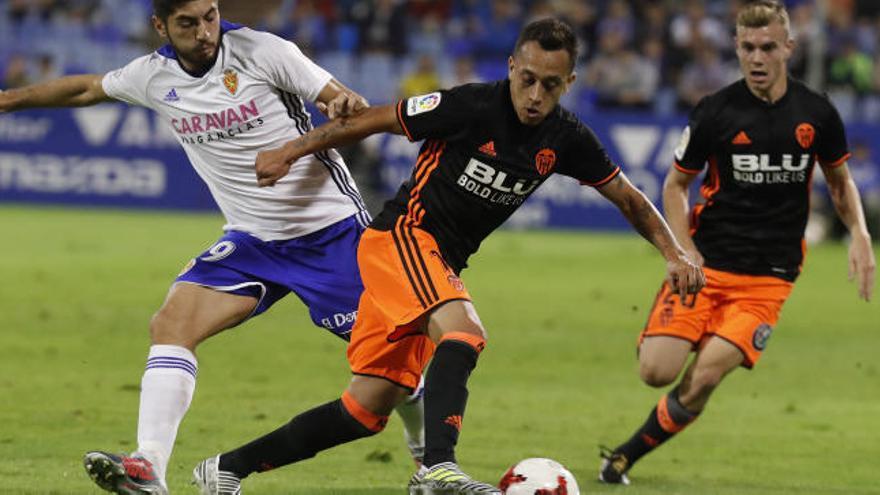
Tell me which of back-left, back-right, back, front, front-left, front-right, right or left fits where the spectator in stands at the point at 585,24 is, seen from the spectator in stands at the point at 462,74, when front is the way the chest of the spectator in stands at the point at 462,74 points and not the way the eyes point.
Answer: back-left

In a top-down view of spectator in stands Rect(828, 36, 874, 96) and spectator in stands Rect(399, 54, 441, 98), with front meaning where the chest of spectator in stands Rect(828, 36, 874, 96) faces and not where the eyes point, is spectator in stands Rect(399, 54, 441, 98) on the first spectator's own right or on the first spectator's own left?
on the first spectator's own right

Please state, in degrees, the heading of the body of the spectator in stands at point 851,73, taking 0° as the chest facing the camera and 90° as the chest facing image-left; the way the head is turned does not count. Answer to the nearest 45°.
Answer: approximately 0°

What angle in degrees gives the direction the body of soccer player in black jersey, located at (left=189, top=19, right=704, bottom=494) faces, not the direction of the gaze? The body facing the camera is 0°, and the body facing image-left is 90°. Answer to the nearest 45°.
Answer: approximately 315°

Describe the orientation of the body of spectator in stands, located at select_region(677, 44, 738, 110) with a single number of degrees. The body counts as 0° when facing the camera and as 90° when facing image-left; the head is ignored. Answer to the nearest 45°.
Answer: approximately 0°

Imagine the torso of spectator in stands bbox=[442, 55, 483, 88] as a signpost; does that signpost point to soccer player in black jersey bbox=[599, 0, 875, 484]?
yes

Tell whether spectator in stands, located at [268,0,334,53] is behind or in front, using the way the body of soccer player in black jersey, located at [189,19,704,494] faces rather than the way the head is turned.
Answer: behind

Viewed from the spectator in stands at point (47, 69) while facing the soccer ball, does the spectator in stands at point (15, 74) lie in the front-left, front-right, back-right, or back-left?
back-right

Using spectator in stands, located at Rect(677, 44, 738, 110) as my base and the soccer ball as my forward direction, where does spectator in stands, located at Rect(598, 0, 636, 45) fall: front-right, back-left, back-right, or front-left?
back-right
